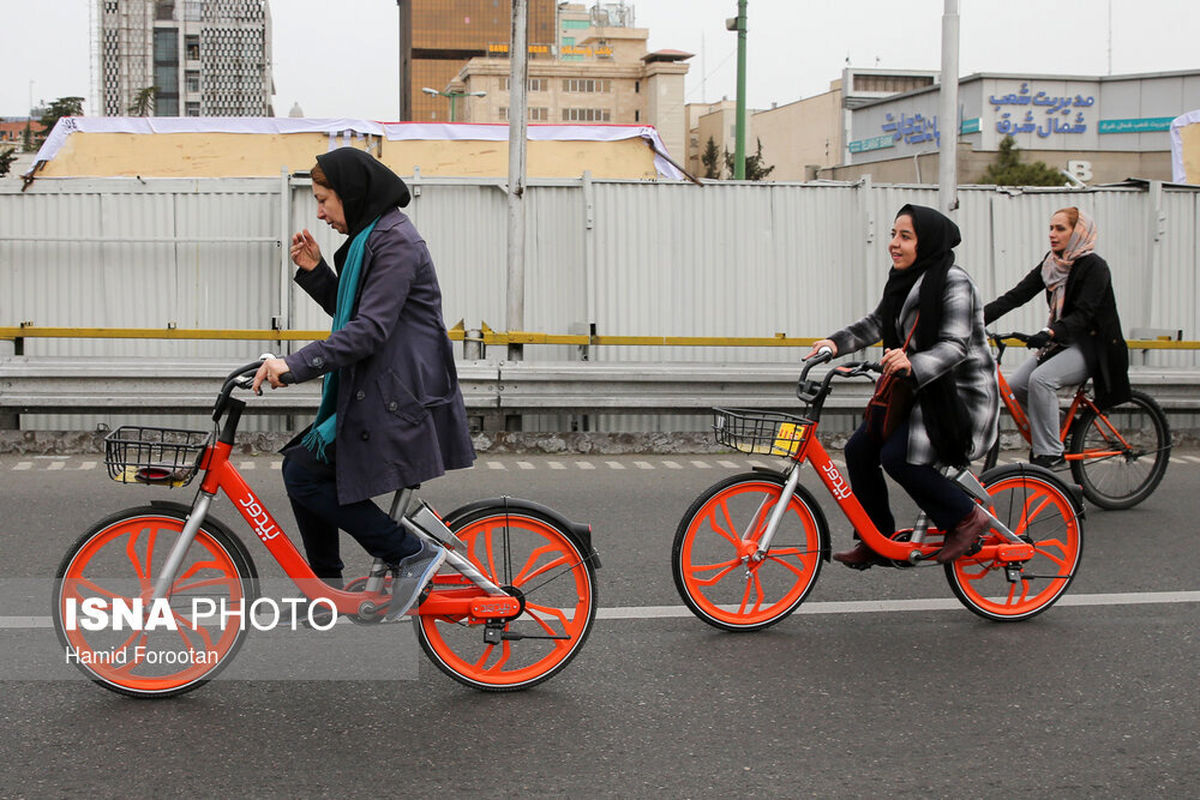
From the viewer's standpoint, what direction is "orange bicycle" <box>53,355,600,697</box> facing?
to the viewer's left

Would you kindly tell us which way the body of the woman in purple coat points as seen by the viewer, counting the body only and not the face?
to the viewer's left

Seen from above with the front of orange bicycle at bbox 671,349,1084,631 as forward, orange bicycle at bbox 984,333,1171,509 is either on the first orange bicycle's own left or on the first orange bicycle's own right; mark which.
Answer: on the first orange bicycle's own right

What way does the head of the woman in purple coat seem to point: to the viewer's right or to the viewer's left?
to the viewer's left

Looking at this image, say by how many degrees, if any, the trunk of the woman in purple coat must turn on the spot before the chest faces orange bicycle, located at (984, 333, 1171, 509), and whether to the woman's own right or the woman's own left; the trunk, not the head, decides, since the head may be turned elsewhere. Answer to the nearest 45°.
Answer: approximately 135° to the woman's own right

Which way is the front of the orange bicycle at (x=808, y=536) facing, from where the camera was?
facing to the left of the viewer

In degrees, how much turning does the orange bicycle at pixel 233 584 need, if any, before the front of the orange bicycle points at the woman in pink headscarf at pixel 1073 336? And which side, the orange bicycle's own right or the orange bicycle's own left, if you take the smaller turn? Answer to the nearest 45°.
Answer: approximately 135° to the orange bicycle's own right
